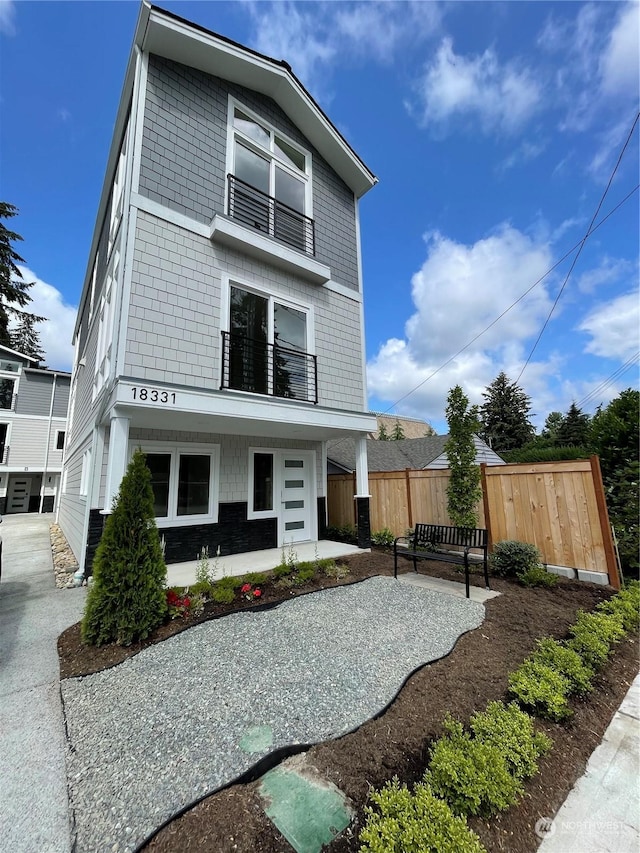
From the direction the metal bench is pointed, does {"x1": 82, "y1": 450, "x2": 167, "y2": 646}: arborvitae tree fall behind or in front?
in front

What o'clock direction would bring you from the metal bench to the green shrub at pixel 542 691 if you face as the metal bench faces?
The green shrub is roughly at 10 o'clock from the metal bench.

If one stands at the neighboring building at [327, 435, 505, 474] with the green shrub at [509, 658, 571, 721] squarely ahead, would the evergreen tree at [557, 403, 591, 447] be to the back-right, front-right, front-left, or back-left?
back-left

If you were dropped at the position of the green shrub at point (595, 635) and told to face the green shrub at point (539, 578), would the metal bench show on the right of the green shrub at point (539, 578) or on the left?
left

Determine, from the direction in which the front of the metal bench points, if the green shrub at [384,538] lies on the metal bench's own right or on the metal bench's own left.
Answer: on the metal bench's own right

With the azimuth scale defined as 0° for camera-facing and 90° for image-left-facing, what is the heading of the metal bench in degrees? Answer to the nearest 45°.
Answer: approximately 45°

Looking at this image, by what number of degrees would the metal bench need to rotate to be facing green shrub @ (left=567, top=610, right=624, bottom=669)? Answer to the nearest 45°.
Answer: approximately 90° to its left

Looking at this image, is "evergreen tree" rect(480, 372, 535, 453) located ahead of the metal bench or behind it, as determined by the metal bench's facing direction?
behind

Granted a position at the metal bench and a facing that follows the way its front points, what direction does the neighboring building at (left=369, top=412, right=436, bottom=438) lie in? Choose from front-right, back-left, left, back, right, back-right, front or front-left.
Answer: back-right

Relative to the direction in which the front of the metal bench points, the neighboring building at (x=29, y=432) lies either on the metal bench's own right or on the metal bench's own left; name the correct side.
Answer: on the metal bench's own right
